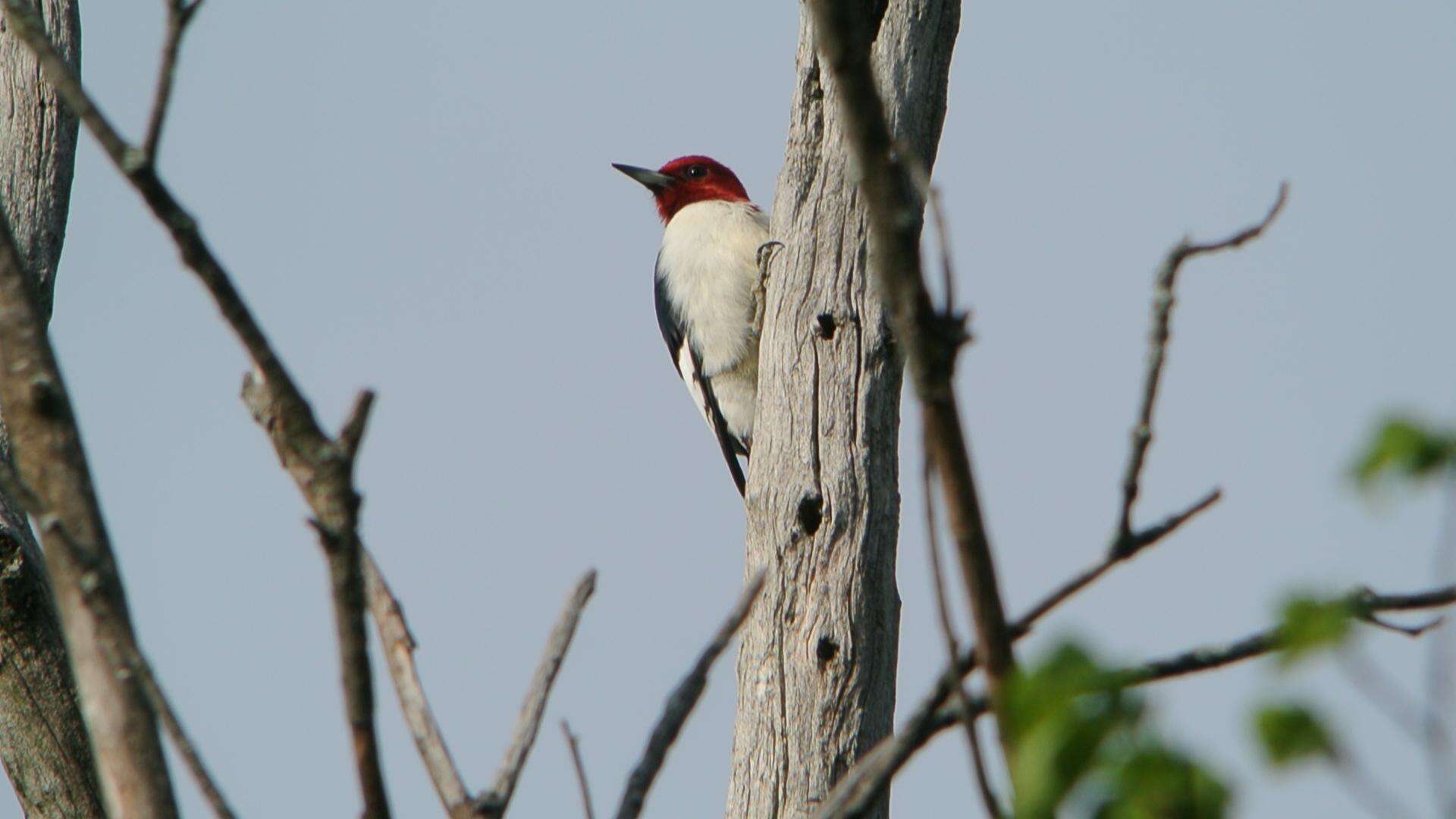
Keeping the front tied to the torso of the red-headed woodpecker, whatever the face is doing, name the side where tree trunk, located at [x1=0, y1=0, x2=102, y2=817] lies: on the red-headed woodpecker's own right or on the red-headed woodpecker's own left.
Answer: on the red-headed woodpecker's own right

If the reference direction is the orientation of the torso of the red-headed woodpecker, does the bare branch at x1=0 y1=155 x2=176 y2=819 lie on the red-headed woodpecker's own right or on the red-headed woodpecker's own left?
on the red-headed woodpecker's own right

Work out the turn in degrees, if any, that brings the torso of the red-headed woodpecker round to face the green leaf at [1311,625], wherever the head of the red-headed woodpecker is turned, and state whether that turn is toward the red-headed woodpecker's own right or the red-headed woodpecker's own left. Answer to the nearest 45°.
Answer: approximately 45° to the red-headed woodpecker's own right

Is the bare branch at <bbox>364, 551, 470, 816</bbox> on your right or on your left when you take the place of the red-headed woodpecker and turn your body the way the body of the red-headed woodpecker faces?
on your right

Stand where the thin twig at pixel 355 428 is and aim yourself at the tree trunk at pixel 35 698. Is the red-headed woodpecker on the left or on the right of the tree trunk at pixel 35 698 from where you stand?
right

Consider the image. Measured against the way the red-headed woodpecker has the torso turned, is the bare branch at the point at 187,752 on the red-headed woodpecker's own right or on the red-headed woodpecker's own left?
on the red-headed woodpecker's own right

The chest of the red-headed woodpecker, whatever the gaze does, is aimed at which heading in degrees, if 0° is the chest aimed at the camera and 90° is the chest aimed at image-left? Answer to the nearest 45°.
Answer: approximately 315°
